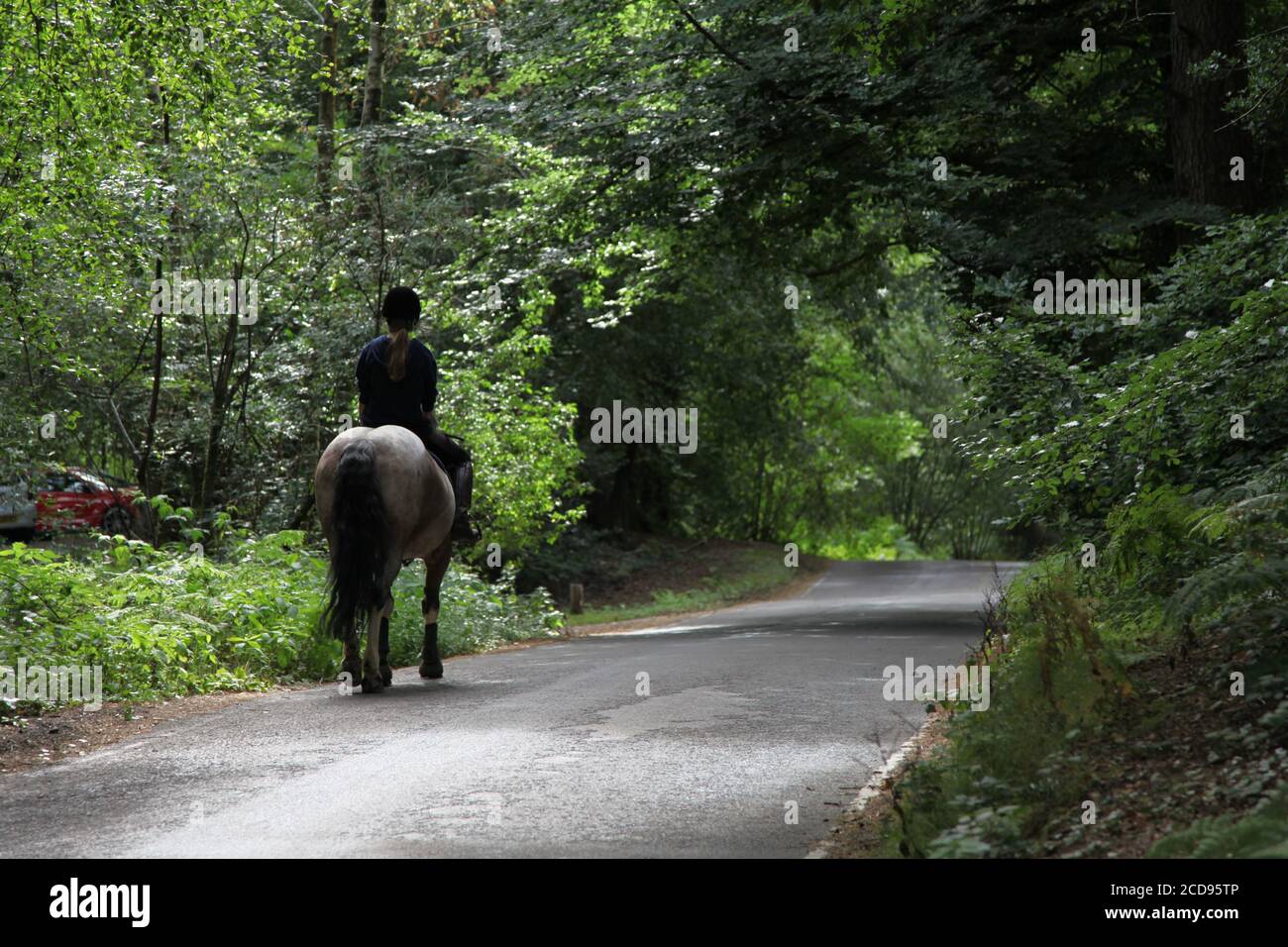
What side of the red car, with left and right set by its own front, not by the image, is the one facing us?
right

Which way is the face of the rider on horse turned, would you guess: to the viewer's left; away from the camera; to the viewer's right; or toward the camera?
away from the camera

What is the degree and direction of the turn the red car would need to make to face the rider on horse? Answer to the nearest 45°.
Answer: approximately 90° to its right

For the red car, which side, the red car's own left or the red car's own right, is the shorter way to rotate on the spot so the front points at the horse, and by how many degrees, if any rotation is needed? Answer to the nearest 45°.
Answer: approximately 90° to the red car's own right
